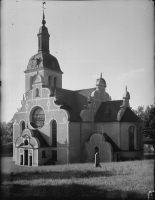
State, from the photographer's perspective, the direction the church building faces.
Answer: facing the viewer and to the left of the viewer
